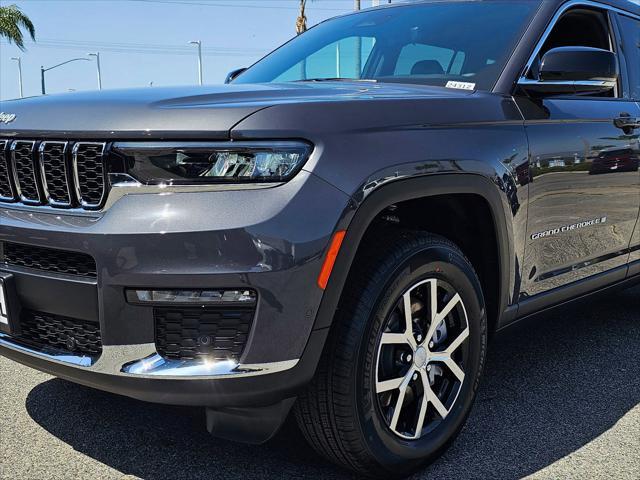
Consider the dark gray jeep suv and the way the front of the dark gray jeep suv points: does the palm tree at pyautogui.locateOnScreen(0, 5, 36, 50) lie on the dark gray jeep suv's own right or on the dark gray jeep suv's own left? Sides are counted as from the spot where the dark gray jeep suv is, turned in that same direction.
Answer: on the dark gray jeep suv's own right

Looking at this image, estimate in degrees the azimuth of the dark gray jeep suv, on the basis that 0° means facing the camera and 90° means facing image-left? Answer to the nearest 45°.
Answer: approximately 45°
